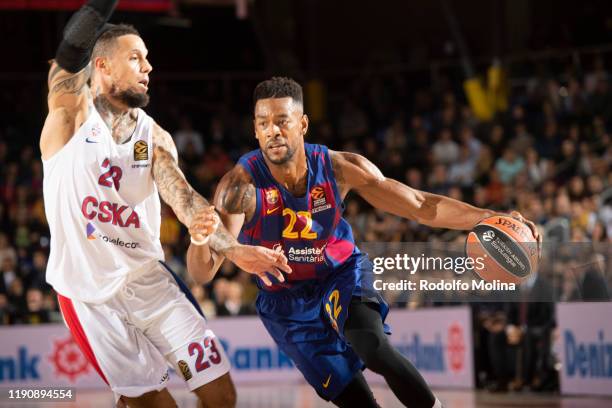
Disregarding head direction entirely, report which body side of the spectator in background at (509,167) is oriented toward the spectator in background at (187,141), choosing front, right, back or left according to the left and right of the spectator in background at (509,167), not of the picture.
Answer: right

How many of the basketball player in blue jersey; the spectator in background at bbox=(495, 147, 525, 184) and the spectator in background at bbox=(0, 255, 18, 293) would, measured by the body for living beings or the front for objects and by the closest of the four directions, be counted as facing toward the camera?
3

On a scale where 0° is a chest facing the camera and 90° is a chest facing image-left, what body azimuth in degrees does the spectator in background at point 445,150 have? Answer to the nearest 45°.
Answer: approximately 0°

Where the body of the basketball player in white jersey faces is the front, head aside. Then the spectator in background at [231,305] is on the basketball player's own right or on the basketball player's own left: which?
on the basketball player's own left

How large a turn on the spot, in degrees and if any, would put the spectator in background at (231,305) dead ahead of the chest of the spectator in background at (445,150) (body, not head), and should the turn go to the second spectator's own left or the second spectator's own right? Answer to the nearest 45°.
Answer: approximately 45° to the second spectator's own right

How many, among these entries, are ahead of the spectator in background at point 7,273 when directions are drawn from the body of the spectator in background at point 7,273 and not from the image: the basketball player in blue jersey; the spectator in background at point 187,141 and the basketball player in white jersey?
2

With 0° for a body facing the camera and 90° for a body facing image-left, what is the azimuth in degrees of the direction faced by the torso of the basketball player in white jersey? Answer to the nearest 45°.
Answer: approximately 315°

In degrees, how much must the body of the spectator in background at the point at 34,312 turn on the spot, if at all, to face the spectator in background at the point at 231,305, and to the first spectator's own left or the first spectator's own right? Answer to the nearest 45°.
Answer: approximately 90° to the first spectator's own left

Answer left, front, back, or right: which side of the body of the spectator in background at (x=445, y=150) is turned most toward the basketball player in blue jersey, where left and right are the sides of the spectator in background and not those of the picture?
front
